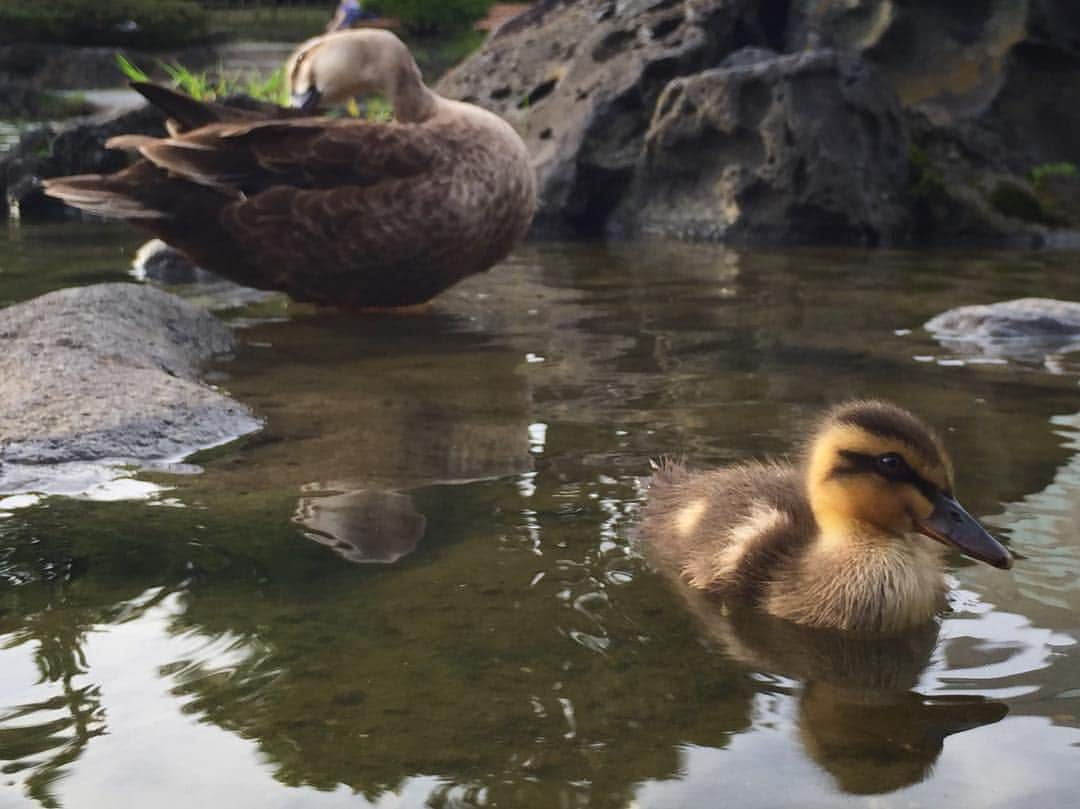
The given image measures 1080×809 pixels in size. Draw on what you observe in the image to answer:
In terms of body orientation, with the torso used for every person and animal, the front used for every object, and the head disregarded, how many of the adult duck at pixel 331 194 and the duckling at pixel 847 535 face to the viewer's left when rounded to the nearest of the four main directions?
0

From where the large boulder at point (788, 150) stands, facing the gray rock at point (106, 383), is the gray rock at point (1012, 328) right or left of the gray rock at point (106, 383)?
left

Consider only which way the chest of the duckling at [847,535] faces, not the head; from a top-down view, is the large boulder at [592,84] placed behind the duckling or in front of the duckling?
behind

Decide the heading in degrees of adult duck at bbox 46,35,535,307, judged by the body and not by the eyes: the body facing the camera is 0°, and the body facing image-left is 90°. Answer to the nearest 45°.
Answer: approximately 270°

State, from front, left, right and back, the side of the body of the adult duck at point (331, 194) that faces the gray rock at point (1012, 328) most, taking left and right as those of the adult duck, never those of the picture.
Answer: front

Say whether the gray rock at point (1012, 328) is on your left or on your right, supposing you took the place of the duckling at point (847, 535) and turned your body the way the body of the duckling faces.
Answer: on your left

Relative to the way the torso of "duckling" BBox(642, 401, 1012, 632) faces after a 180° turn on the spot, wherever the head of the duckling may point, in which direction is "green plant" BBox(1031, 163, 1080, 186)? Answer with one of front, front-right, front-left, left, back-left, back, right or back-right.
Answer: front-right

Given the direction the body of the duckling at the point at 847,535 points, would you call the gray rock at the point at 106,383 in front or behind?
behind

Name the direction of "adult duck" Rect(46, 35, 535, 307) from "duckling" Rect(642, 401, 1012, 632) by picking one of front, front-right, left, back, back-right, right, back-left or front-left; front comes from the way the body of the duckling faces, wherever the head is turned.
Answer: back

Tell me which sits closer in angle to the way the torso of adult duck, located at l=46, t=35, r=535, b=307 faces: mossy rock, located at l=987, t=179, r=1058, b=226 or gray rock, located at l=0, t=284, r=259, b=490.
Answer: the mossy rock

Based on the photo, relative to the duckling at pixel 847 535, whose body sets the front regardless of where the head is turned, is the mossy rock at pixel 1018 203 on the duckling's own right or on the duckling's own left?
on the duckling's own left

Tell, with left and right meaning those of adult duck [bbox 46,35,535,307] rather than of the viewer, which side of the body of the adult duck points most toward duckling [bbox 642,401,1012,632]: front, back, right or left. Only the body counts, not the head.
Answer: right
